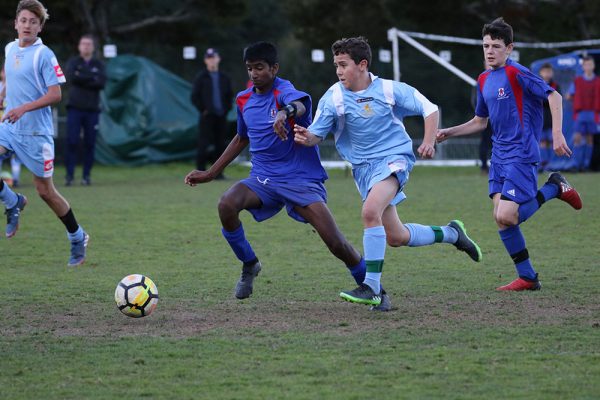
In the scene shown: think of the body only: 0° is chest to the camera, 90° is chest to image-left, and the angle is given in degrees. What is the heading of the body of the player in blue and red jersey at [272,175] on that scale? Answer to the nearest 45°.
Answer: approximately 45°

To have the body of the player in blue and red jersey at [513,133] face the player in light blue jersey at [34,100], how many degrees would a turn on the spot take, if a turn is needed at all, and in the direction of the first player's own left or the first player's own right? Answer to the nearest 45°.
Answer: approximately 45° to the first player's own right

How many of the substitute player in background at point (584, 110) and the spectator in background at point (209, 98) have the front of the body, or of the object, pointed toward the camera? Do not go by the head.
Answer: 2

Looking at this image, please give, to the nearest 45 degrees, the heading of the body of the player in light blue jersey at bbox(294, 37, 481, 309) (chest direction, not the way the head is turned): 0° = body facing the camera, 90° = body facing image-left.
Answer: approximately 45°

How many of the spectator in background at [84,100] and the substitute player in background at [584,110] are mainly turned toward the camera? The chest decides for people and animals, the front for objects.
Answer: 2

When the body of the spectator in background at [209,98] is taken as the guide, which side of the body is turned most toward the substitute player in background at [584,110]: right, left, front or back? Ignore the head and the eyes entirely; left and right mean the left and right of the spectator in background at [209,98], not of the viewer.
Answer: left

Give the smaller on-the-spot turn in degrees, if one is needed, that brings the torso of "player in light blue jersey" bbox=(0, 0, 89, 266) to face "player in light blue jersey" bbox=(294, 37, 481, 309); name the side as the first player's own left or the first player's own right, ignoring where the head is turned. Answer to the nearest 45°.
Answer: approximately 90° to the first player's own left

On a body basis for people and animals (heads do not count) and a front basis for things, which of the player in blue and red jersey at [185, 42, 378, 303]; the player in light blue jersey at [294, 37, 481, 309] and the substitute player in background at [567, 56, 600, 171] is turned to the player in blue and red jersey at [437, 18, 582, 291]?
the substitute player in background

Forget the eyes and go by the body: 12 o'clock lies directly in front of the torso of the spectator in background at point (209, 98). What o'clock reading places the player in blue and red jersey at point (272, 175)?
The player in blue and red jersey is roughly at 12 o'clock from the spectator in background.

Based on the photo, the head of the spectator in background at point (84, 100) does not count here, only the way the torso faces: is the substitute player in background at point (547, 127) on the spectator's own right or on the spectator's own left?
on the spectator's own left

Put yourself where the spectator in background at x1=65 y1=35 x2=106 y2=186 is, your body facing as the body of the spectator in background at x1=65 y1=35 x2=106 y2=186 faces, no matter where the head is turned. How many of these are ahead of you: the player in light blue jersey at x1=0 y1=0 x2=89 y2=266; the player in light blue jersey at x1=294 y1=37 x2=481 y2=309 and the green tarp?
2

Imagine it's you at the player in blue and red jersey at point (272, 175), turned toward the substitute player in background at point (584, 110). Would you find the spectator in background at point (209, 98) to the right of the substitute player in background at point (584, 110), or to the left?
left
